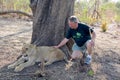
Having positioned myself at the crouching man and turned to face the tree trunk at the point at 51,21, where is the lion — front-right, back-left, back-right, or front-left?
front-left

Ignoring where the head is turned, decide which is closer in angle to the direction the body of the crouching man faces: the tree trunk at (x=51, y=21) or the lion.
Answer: the lion

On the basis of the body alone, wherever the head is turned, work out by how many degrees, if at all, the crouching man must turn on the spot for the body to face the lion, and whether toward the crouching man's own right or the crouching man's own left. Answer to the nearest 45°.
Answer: approximately 45° to the crouching man's own right

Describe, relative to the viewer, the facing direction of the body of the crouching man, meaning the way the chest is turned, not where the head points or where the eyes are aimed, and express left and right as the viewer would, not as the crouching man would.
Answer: facing the viewer and to the left of the viewer

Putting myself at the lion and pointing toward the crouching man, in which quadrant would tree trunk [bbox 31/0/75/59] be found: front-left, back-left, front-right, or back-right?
front-left
